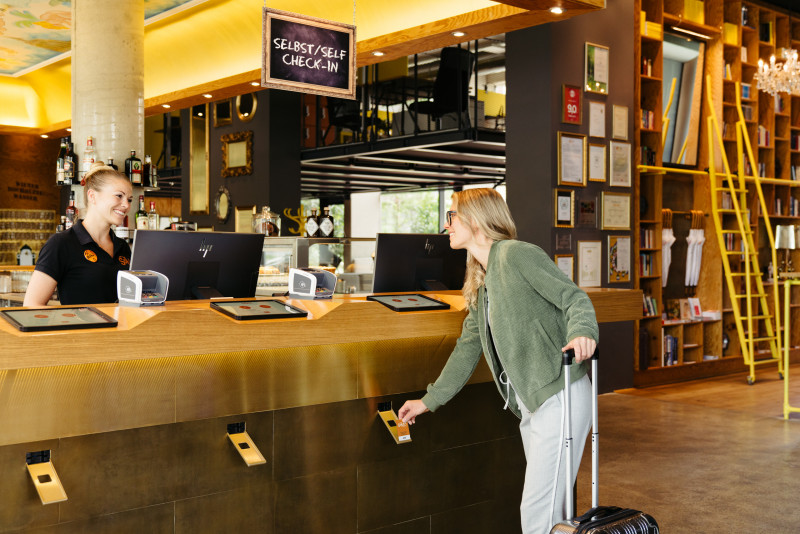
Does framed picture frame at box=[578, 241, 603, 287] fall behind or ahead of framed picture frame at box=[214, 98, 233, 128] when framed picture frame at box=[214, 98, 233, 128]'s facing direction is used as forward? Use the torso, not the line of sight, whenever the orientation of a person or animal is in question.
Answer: ahead

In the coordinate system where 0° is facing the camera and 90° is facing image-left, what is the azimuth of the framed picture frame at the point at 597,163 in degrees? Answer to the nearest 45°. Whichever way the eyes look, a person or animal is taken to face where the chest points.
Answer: approximately 315°

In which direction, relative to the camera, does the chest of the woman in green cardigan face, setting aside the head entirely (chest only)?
to the viewer's left

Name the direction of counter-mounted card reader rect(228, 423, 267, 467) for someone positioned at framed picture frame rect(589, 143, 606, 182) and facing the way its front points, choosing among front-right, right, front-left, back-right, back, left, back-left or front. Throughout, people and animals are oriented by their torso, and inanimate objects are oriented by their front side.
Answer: front-right

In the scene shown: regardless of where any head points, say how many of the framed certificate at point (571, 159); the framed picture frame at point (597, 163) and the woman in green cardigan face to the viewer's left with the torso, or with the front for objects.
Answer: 1

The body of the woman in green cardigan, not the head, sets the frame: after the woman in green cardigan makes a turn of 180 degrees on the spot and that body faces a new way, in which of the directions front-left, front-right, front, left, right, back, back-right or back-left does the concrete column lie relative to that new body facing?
back-left

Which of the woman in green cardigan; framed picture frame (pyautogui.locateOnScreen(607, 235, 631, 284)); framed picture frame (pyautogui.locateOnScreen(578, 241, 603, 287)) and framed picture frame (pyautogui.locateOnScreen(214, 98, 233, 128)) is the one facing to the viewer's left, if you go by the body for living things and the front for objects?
the woman in green cardigan

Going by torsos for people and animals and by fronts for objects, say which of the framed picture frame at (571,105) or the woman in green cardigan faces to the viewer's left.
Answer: the woman in green cardigan

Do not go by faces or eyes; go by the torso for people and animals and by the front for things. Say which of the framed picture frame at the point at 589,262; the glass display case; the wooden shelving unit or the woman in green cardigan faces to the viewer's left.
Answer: the woman in green cardigan

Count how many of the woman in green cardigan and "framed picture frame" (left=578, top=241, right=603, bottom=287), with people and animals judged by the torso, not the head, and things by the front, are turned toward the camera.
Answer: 1

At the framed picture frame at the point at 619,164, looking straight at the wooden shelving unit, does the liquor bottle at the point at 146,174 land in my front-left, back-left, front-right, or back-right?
back-left

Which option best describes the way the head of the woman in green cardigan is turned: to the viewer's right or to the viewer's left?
to the viewer's left
